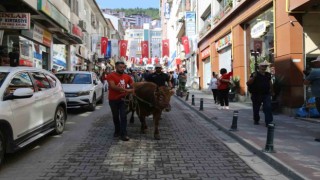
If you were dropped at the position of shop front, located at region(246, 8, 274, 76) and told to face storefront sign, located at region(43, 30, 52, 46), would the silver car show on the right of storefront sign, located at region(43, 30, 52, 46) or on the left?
left

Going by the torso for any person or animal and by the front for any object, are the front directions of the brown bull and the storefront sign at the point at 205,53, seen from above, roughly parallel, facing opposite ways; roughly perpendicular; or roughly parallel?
roughly perpendicular

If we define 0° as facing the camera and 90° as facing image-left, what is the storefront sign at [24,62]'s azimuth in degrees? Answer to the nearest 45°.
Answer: approximately 315°

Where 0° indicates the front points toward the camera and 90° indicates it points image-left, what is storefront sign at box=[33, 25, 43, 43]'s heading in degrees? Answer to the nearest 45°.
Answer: approximately 315°

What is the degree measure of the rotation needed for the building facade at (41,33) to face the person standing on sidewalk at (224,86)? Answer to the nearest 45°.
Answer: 0° — it already faces them

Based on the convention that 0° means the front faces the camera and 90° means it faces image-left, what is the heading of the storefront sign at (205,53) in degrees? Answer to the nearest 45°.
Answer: approximately 45°

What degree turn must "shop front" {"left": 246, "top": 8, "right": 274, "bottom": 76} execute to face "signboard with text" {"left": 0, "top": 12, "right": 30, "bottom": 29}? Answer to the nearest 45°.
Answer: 0° — it already faces it

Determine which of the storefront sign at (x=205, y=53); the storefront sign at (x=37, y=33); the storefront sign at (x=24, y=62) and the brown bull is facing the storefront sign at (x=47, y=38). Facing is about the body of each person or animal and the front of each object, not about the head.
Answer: the storefront sign at (x=205, y=53)

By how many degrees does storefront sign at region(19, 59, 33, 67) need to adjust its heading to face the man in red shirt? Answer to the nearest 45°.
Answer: approximately 45° to its right
